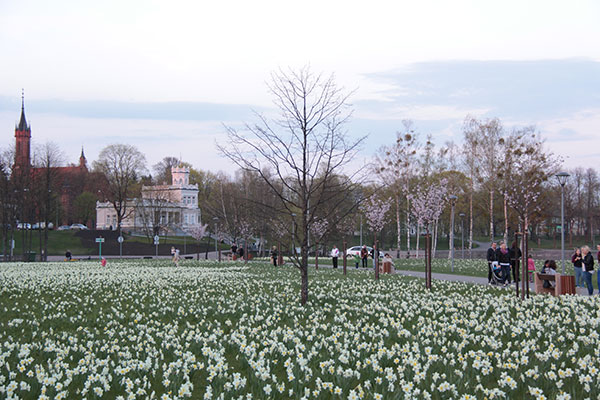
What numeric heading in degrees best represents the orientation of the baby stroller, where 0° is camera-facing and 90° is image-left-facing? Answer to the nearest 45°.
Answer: approximately 45°
